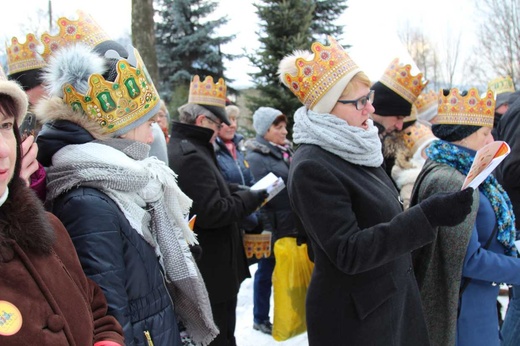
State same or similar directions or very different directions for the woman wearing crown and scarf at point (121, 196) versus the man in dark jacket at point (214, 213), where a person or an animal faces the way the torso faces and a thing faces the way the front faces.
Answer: same or similar directions

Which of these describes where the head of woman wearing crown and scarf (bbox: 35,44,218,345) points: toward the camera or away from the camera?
away from the camera

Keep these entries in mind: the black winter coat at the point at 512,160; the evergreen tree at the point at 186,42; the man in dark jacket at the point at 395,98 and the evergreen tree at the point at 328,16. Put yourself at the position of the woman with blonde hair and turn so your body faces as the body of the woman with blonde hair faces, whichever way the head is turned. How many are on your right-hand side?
0

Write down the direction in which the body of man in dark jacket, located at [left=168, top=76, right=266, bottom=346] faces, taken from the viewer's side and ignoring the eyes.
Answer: to the viewer's right

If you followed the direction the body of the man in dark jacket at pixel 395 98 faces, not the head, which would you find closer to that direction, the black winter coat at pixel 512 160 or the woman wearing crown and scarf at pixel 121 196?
the black winter coat

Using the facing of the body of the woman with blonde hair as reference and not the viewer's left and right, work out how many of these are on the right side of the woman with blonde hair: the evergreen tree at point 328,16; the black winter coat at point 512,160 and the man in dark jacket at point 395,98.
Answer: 0

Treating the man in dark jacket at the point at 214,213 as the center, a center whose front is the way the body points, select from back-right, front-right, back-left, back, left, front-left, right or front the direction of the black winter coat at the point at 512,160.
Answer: front

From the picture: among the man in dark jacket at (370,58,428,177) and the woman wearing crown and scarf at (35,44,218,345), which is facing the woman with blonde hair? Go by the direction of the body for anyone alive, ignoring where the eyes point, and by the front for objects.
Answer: the woman wearing crown and scarf

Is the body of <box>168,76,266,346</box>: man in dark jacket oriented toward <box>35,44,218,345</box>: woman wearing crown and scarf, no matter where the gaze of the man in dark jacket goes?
no

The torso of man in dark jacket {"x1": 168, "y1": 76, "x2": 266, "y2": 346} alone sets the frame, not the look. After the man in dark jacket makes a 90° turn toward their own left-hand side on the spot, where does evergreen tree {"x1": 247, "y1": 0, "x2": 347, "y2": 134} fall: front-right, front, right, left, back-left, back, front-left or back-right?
front

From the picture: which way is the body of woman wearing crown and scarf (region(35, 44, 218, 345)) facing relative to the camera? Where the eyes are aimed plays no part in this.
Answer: to the viewer's right

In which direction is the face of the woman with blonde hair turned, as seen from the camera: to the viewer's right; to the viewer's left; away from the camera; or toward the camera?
to the viewer's right

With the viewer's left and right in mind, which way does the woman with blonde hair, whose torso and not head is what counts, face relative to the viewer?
facing to the right of the viewer

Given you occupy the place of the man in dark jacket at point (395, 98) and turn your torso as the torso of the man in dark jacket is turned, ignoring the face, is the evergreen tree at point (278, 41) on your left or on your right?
on your left

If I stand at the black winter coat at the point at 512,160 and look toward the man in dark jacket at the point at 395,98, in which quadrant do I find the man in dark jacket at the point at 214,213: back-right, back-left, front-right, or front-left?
front-left

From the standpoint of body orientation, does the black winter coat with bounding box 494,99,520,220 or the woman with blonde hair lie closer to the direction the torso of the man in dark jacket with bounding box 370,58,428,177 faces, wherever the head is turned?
the black winter coat
